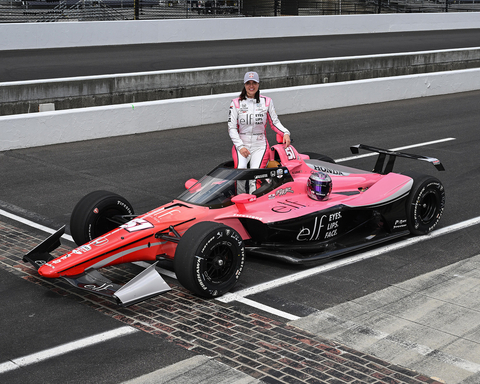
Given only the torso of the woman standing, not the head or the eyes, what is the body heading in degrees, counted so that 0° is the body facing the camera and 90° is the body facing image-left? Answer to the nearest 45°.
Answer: approximately 0°

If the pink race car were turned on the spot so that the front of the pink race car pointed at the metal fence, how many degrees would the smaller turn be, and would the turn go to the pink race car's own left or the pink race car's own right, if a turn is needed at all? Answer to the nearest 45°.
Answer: approximately 135° to the pink race car's own right

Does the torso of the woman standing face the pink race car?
yes

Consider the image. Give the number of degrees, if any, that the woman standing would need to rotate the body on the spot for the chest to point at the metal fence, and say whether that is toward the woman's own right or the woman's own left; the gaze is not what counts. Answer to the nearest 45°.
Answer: approximately 180°
